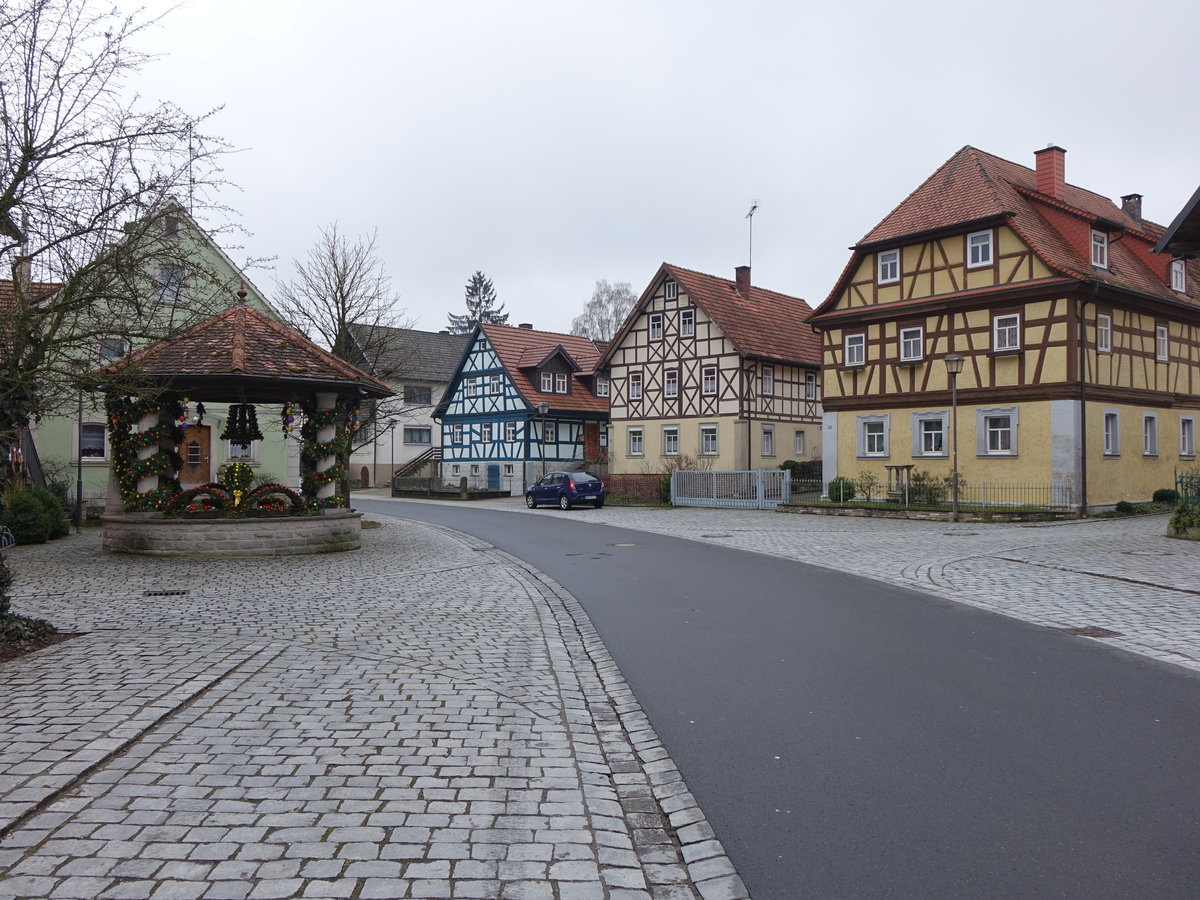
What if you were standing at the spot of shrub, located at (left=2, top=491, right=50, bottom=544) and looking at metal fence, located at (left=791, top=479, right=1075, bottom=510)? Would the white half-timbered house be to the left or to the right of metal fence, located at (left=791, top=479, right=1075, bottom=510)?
left

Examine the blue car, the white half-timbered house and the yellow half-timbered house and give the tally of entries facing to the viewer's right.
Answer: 0

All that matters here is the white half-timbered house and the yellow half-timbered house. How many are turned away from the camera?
0

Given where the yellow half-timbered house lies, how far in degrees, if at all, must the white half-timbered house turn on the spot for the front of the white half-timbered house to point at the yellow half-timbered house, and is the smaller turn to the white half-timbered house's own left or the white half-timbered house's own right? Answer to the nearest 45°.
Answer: approximately 90° to the white half-timbered house's own left

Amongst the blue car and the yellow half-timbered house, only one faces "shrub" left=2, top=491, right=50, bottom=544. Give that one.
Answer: the yellow half-timbered house

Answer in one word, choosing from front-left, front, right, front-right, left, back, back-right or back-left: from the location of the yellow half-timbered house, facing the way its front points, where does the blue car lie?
front-right

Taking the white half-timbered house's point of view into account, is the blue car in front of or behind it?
in front

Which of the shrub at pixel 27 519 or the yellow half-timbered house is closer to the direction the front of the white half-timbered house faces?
the shrub

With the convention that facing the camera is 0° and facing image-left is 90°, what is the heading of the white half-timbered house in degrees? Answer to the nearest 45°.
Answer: approximately 45°

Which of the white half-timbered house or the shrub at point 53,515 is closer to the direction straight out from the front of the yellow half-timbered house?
the shrub

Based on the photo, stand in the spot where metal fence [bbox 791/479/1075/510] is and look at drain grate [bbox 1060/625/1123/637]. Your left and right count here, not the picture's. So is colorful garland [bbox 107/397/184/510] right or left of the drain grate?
right

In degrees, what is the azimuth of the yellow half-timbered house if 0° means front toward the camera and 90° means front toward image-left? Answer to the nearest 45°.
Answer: approximately 45°

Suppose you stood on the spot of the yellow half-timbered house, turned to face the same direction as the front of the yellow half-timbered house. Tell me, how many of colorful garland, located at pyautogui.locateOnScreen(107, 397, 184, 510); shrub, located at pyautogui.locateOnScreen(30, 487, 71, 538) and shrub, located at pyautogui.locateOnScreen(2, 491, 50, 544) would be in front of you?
3

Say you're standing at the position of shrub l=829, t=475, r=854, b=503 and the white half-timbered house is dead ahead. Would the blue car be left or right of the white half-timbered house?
left
